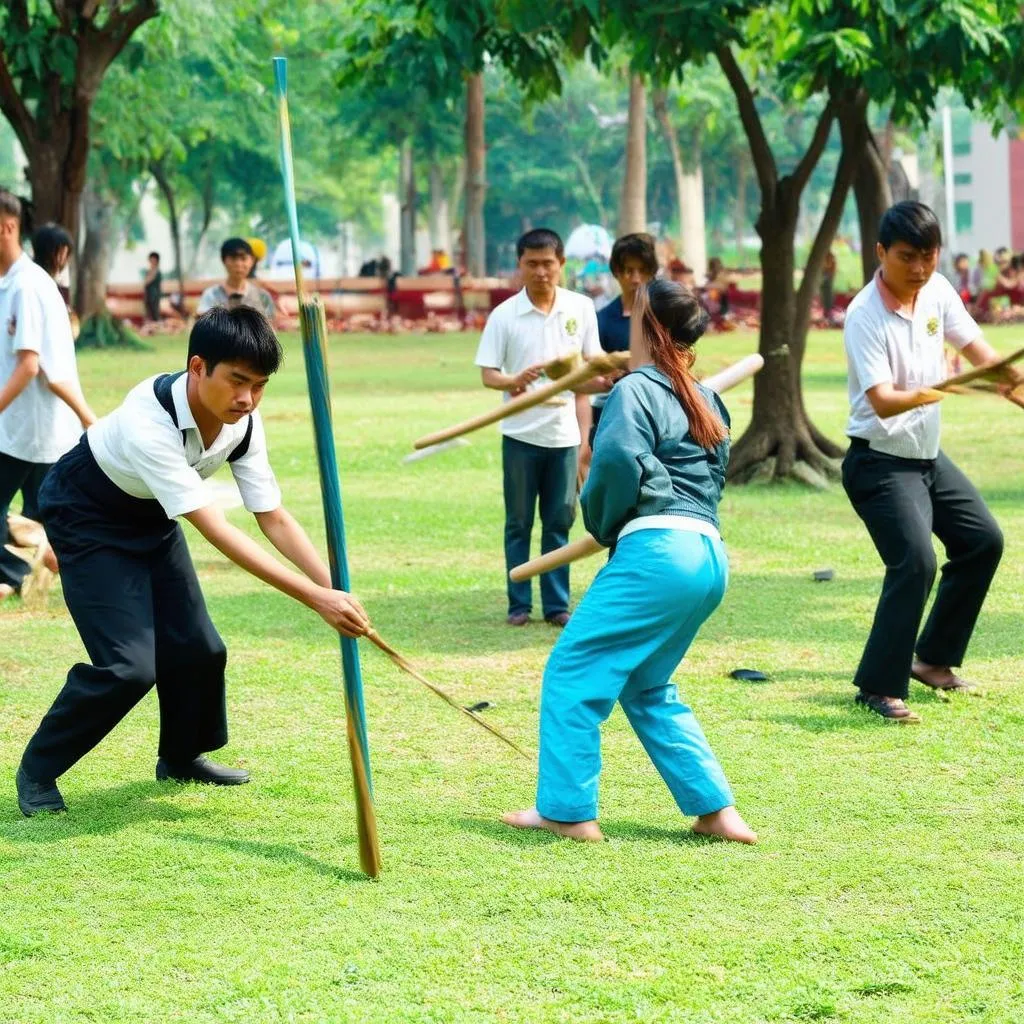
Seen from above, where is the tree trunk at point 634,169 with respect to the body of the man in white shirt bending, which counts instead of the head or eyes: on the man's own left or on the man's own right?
on the man's own left

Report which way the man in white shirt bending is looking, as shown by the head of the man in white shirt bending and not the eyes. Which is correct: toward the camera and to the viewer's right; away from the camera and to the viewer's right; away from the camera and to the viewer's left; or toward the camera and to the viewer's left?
toward the camera and to the viewer's right

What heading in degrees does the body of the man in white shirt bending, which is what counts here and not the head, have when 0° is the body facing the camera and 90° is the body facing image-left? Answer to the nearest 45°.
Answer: approximately 315°

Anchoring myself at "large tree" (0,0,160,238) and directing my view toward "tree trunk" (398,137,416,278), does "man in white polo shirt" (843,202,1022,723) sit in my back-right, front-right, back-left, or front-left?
back-right

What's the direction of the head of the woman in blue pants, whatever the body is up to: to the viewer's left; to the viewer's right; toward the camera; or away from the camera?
away from the camera

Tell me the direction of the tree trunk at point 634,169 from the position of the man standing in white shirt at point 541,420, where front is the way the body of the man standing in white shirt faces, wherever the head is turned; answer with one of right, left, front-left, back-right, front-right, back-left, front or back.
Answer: back

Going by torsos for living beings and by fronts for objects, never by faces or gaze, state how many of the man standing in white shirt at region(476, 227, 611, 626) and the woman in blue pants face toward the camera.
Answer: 1
